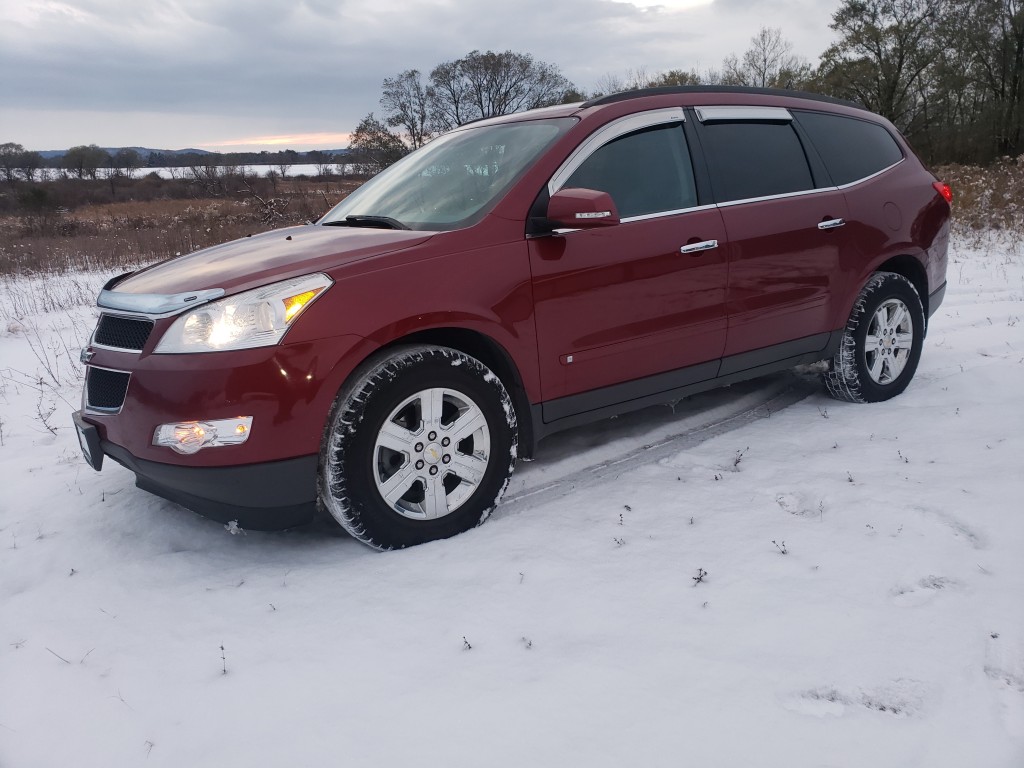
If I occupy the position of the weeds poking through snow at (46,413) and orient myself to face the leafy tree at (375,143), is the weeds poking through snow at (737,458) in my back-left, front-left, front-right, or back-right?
back-right

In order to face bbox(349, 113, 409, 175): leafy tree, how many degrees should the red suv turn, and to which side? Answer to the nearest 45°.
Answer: approximately 135° to its right

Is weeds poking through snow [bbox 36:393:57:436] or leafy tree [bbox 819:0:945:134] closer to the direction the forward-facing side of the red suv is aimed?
the weeds poking through snow

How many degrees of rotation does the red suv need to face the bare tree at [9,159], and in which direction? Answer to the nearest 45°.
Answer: approximately 90° to its right

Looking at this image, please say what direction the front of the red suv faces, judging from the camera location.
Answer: facing the viewer and to the left of the viewer

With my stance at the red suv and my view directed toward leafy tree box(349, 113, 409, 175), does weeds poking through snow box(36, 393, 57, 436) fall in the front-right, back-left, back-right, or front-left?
front-left

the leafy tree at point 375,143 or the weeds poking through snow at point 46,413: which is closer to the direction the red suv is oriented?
the weeds poking through snow

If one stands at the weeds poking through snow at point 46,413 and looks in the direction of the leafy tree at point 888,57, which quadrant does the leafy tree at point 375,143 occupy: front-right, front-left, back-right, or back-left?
front-left

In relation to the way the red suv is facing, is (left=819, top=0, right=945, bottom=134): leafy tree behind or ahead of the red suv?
behind
